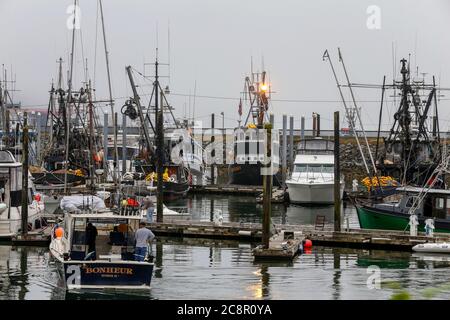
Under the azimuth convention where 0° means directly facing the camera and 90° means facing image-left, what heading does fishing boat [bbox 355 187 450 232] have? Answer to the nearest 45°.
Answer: approximately 90°

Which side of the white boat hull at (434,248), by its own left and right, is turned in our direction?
left

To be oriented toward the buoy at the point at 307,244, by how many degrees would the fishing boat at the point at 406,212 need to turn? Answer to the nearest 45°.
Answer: approximately 45° to its left

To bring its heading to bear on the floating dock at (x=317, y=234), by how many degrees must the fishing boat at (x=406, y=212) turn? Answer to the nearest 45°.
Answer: approximately 45° to its left

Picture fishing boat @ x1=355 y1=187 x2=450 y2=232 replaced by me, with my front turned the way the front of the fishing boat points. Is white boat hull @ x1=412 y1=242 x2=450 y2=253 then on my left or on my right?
on my left

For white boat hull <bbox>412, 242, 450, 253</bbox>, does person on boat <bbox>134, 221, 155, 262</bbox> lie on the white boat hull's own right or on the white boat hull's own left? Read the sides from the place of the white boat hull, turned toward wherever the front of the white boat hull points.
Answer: on the white boat hull's own left

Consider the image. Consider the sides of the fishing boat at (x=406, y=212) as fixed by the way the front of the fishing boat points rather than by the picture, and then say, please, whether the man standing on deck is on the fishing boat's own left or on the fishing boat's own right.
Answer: on the fishing boat's own left

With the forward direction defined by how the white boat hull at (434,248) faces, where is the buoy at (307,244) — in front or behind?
in front

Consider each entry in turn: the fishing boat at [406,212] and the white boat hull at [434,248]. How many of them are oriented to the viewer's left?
2

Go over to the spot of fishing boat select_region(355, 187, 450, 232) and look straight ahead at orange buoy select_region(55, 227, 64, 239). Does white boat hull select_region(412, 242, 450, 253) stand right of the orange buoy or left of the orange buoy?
left

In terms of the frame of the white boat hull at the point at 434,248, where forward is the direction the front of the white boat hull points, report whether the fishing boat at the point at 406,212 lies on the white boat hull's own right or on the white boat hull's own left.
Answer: on the white boat hull's own right

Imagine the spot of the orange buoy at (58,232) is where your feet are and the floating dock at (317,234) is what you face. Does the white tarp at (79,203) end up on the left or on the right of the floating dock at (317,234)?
left
